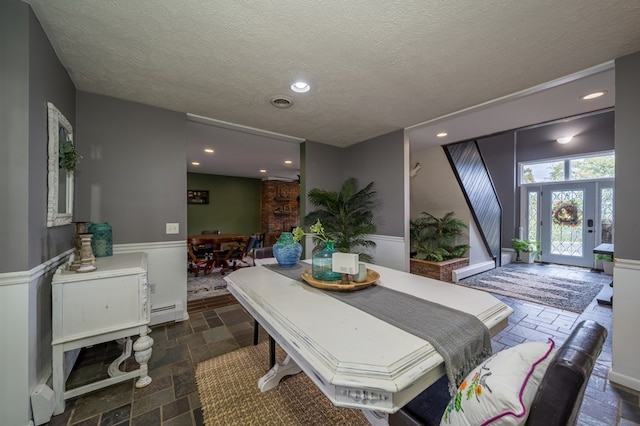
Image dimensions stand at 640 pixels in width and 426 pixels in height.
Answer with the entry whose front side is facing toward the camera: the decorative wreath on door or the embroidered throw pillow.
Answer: the decorative wreath on door

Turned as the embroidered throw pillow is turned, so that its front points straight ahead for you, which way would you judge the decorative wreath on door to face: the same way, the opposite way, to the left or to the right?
to the left

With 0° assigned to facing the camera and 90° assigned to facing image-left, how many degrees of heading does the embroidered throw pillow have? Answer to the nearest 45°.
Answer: approximately 90°

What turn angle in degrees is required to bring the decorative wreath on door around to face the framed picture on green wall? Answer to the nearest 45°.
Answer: approximately 45° to its right

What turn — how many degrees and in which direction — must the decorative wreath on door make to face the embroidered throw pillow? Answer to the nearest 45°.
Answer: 0° — it already faces it

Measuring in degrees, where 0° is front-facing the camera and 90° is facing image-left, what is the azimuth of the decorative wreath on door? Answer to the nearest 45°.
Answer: approximately 0°

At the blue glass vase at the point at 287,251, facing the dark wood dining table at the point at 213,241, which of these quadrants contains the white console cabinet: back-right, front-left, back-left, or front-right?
front-left

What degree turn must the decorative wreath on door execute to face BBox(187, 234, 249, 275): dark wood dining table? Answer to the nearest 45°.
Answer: approximately 45° to its right

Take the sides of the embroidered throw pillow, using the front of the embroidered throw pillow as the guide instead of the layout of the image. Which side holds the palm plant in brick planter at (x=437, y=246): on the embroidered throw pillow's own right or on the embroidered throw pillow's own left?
on the embroidered throw pillow's own right

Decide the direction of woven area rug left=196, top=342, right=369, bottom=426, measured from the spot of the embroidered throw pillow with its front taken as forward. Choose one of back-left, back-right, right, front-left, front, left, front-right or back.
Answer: front

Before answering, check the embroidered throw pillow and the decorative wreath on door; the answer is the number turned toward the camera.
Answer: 1

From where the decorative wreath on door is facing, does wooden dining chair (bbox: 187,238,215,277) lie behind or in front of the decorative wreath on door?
in front

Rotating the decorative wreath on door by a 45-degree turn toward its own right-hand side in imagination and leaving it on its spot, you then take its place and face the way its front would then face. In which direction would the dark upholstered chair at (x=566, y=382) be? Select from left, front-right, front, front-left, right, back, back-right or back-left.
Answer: front-left

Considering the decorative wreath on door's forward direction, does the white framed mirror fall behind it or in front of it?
in front

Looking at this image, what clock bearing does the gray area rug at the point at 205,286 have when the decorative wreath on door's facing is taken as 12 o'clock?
The gray area rug is roughly at 1 o'clock from the decorative wreath on door.

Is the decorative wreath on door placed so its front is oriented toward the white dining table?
yes
